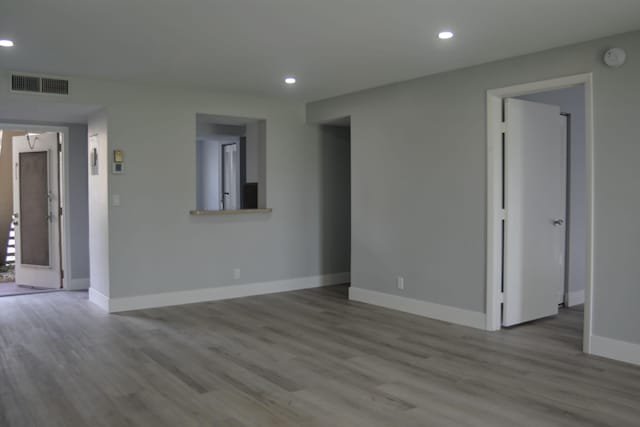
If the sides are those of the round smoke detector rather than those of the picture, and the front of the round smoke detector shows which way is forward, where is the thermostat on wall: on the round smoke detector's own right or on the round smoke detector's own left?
on the round smoke detector's own right

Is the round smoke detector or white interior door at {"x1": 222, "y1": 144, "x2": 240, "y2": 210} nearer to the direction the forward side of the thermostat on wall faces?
the round smoke detector

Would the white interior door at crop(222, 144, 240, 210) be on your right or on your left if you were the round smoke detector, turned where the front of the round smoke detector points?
on your right

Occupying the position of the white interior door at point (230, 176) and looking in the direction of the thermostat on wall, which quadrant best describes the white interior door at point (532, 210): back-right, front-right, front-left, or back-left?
front-left

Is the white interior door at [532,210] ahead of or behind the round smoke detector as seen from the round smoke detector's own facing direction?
behind

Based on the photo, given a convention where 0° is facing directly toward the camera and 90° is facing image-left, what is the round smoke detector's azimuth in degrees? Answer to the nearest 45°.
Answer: approximately 0°

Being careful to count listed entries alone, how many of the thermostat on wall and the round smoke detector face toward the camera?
2

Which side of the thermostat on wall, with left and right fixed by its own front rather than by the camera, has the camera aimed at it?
front

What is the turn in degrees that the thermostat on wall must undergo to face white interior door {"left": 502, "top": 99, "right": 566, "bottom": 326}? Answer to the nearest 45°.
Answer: approximately 45° to its left

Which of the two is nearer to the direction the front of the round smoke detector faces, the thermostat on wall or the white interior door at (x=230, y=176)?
the thermostat on wall
